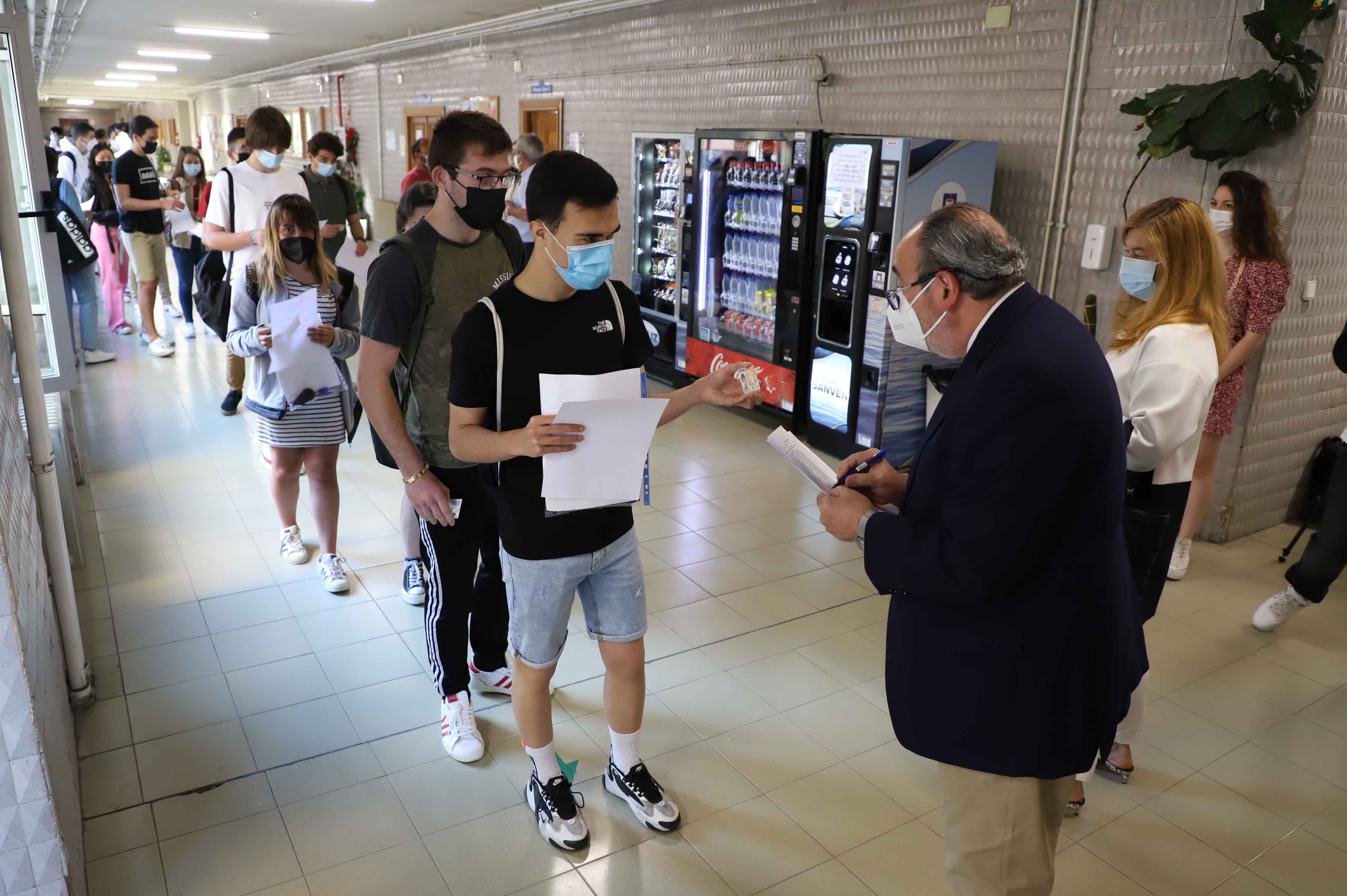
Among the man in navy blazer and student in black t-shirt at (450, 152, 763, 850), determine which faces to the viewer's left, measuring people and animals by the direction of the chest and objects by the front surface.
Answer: the man in navy blazer

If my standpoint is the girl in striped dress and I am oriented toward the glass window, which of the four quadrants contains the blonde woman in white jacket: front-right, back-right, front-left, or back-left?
back-left

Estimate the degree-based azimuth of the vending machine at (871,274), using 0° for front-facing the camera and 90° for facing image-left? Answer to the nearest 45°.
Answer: approximately 45°

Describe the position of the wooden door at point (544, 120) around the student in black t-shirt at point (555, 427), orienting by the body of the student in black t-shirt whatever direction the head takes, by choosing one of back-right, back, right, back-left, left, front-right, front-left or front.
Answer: back-left

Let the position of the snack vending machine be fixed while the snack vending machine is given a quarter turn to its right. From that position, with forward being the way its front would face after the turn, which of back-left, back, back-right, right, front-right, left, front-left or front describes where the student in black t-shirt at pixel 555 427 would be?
back-left

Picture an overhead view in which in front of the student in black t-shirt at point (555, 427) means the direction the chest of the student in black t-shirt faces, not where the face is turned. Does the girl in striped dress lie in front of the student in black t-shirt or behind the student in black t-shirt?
behind

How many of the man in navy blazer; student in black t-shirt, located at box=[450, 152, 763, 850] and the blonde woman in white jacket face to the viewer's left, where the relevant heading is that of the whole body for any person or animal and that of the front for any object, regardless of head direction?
2

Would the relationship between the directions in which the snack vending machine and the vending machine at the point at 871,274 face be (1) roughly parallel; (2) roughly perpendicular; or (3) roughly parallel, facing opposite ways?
roughly parallel

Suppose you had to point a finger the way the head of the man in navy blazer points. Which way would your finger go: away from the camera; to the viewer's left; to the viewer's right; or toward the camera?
to the viewer's left

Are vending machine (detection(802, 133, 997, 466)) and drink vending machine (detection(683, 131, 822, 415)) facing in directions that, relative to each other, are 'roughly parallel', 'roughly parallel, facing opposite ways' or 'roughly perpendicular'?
roughly parallel

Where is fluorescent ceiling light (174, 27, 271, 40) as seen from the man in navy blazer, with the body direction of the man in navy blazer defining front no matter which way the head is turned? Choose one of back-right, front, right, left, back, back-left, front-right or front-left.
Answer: front-right

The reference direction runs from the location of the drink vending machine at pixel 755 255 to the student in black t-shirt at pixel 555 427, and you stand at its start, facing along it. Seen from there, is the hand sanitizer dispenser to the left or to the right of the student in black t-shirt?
left

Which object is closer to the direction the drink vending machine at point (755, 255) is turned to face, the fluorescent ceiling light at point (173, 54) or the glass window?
the glass window

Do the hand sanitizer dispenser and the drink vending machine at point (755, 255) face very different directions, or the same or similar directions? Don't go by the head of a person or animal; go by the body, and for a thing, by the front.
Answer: same or similar directions

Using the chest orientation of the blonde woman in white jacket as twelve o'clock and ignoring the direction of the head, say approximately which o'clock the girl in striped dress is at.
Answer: The girl in striped dress is roughly at 12 o'clock from the blonde woman in white jacket.

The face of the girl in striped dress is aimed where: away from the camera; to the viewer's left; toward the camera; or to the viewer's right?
toward the camera

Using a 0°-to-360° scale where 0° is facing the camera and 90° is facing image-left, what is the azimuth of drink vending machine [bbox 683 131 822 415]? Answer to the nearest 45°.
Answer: approximately 45°

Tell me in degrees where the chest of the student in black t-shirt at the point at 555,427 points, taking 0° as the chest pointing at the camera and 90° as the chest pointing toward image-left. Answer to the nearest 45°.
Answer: approximately 315°

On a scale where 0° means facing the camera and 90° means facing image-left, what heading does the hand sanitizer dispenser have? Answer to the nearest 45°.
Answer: approximately 45°
